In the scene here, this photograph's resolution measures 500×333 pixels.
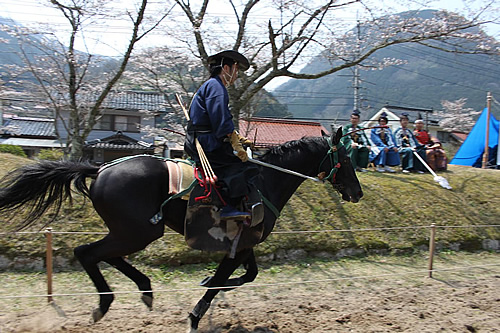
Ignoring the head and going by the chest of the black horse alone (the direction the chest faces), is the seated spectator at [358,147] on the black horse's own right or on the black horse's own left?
on the black horse's own left

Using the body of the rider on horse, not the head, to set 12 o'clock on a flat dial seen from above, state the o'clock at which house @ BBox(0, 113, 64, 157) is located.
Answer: The house is roughly at 8 o'clock from the rider on horse.

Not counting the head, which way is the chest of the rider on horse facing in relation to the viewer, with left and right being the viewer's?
facing to the right of the viewer

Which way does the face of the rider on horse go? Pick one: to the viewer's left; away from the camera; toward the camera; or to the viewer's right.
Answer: to the viewer's right

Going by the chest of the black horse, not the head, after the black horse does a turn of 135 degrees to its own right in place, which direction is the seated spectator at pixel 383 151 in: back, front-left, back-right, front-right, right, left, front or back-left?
back

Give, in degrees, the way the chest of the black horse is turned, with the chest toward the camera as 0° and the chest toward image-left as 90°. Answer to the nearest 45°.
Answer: approximately 270°

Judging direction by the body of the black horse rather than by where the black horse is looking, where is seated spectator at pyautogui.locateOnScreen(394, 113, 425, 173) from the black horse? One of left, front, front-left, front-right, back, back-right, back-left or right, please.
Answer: front-left
